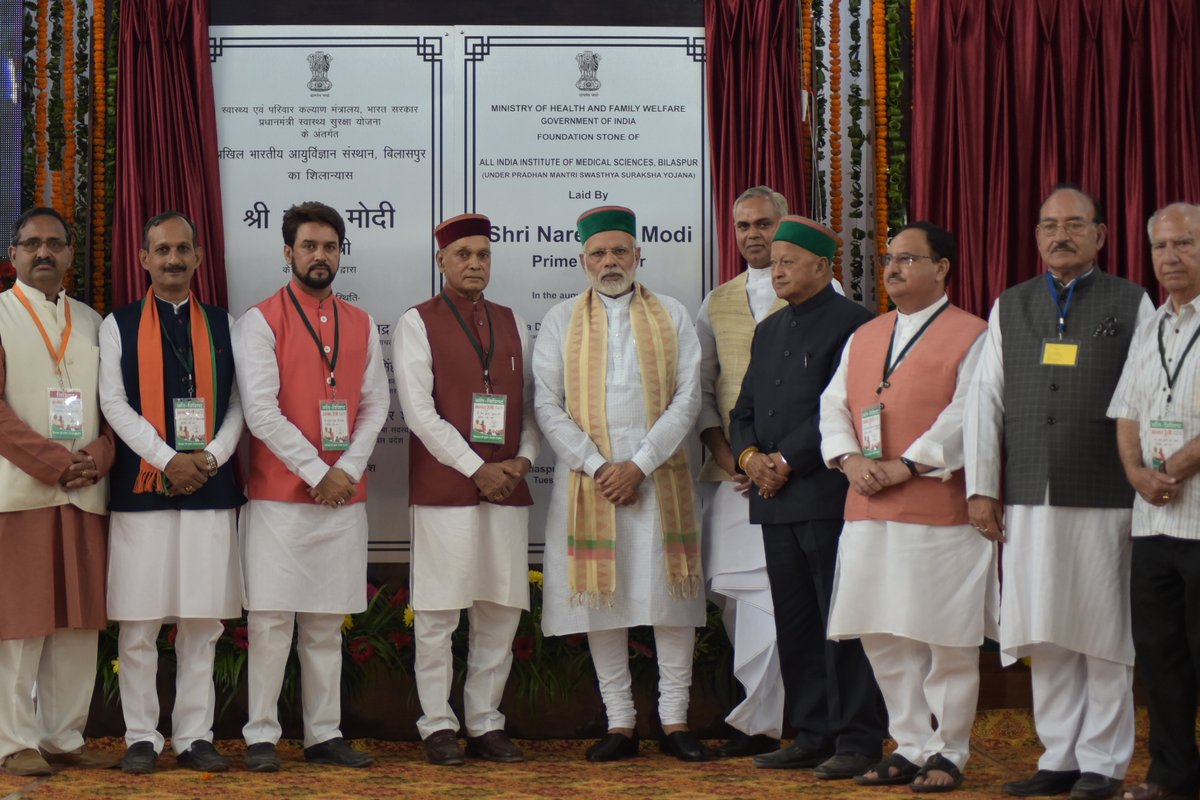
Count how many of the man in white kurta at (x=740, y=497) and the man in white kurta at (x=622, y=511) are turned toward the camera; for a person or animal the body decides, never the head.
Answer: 2

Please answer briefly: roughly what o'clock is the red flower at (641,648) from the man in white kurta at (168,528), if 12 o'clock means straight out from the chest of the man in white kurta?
The red flower is roughly at 9 o'clock from the man in white kurta.

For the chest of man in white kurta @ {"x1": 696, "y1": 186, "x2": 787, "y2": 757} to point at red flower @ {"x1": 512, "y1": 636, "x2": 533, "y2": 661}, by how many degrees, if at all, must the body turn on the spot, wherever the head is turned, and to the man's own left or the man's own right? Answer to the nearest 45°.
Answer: approximately 90° to the man's own right

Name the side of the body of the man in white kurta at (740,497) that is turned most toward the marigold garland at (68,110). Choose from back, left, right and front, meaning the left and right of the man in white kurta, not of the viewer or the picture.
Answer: right

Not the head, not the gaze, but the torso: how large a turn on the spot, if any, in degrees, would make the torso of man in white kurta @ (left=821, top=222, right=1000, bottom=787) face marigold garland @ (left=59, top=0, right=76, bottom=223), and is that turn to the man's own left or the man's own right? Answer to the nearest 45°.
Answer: approximately 45° to the man's own right

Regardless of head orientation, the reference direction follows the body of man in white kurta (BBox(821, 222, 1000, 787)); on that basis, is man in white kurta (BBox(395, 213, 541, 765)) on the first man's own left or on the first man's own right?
on the first man's own right
